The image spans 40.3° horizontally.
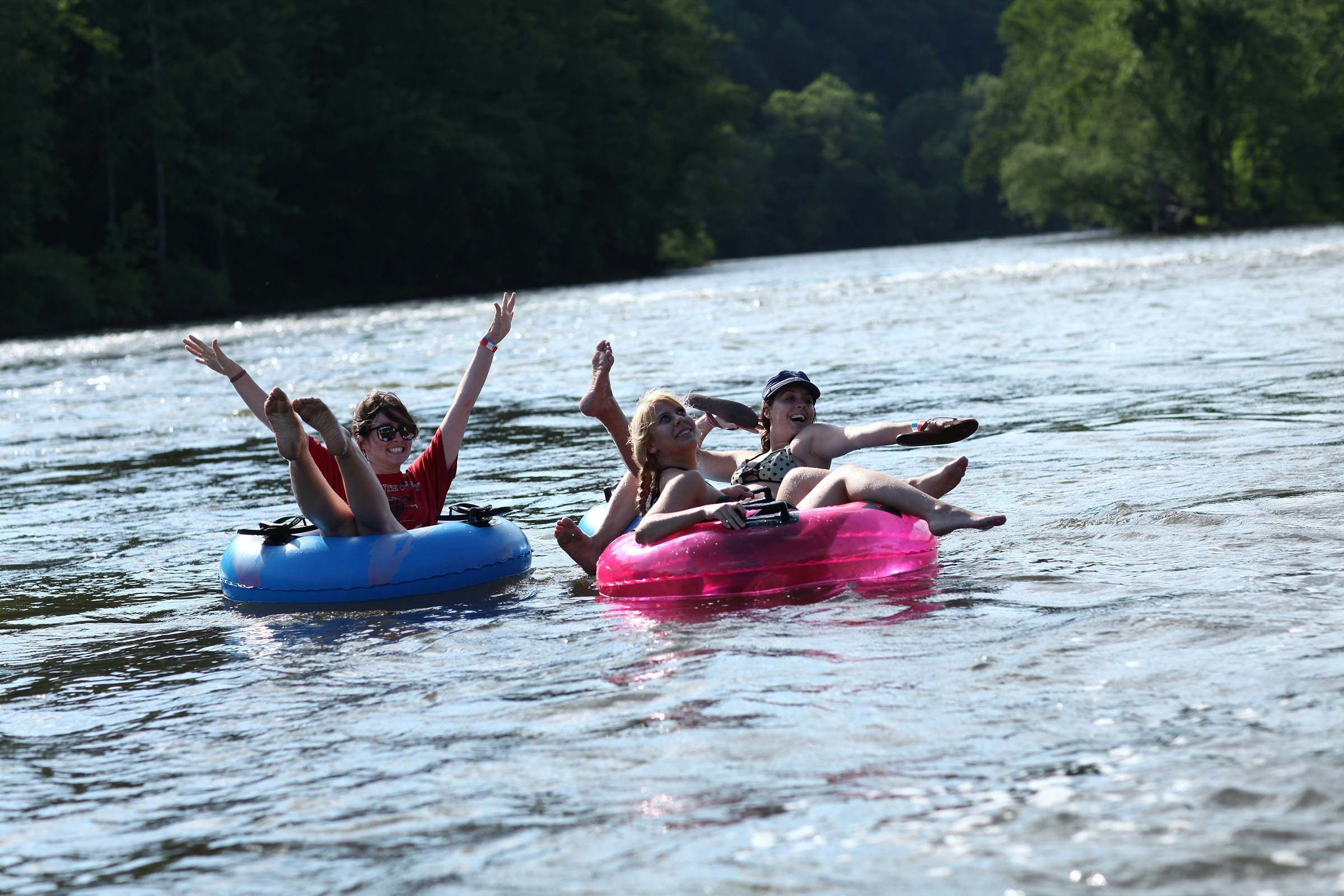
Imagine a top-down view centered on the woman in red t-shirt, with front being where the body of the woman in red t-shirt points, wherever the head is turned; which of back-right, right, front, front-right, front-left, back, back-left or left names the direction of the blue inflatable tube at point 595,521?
left

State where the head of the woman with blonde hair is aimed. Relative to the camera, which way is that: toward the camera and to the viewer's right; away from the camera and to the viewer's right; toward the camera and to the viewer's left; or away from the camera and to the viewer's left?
toward the camera and to the viewer's right

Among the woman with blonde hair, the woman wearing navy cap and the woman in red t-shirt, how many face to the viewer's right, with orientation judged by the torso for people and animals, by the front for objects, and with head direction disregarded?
1

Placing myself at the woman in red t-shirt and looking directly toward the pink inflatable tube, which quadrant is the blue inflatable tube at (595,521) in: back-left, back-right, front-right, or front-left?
front-left

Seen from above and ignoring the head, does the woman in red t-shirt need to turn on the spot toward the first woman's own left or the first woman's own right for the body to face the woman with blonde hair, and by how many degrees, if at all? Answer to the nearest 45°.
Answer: approximately 45° to the first woman's own left

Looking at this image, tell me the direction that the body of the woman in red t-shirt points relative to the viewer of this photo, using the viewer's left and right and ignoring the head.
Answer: facing the viewer

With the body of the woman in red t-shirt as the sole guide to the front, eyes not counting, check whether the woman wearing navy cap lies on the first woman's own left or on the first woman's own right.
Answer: on the first woman's own left
